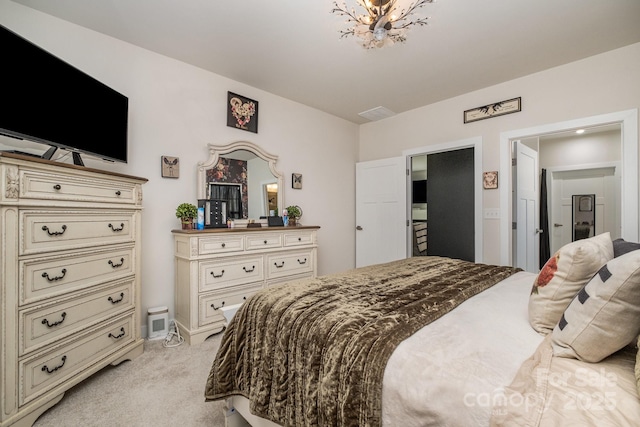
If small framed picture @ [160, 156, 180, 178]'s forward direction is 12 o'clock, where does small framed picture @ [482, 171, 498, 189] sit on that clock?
small framed picture @ [482, 171, 498, 189] is roughly at 11 o'clock from small framed picture @ [160, 156, 180, 178].

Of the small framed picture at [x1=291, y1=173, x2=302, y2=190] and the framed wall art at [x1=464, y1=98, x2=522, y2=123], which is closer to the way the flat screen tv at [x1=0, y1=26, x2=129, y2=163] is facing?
the framed wall art

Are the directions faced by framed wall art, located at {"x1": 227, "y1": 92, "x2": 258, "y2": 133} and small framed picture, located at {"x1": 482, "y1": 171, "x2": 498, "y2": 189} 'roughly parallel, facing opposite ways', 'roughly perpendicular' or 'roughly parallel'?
roughly perpendicular

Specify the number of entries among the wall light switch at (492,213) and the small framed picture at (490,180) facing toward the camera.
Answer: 2

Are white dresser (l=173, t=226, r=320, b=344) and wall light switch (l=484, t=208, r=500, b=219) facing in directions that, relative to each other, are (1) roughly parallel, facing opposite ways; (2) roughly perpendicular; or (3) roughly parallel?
roughly perpendicular

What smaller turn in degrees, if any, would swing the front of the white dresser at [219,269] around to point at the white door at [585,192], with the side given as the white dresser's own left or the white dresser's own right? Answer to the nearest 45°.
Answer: approximately 45° to the white dresser's own left

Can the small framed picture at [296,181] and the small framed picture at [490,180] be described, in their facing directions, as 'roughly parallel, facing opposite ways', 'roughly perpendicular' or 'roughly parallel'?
roughly perpendicular

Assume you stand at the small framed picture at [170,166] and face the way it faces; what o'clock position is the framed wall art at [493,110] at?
The framed wall art is roughly at 11 o'clock from the small framed picture.
